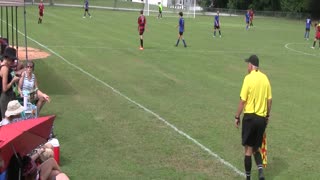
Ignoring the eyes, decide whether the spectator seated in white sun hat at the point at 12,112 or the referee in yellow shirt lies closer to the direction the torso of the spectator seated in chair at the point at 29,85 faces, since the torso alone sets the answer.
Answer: the referee in yellow shirt

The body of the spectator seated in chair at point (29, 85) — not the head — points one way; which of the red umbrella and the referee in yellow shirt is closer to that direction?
the referee in yellow shirt

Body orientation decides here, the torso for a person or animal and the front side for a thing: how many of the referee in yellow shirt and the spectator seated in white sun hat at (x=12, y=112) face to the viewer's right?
1

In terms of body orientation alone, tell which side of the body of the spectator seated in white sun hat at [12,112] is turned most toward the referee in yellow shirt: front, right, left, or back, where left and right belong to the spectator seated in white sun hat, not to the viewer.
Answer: front

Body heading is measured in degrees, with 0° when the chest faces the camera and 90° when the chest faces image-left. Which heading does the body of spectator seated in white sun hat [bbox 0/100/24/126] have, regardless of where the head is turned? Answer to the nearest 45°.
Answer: approximately 270°

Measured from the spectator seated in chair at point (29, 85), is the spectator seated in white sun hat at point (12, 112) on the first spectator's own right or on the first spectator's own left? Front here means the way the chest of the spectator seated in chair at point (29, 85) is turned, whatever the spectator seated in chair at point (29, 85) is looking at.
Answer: on the first spectator's own right

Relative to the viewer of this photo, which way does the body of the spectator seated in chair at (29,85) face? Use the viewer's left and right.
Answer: facing the viewer and to the right of the viewer

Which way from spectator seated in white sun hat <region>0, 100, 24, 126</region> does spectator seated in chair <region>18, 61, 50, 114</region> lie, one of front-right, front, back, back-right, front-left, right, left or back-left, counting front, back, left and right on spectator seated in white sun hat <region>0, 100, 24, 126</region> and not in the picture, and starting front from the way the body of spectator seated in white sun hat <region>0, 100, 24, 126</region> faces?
left

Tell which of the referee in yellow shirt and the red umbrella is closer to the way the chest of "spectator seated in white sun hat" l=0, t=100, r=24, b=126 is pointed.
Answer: the referee in yellow shirt

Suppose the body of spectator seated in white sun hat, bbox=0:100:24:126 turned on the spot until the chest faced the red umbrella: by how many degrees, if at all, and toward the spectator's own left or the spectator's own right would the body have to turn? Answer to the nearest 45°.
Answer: approximately 90° to the spectator's own right

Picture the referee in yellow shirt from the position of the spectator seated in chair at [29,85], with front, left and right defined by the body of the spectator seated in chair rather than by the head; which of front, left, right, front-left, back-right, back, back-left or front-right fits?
front

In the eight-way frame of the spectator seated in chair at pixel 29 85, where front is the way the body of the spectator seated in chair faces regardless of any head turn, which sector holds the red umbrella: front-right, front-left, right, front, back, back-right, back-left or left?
front-right
